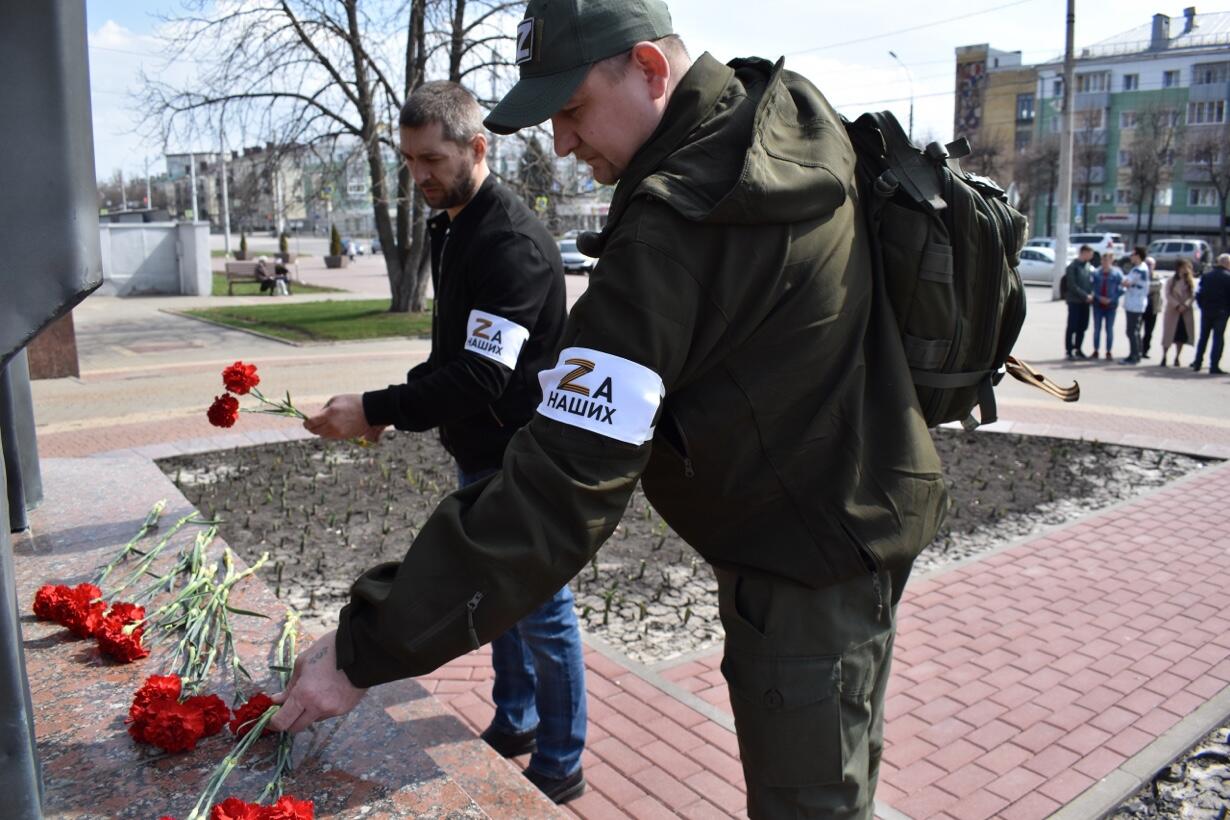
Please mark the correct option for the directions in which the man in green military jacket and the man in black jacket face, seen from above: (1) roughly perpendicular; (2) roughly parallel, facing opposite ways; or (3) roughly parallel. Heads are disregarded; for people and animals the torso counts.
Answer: roughly parallel

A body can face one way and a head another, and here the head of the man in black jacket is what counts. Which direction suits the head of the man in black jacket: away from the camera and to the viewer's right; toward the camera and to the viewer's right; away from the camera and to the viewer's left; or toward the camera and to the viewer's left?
toward the camera and to the viewer's left

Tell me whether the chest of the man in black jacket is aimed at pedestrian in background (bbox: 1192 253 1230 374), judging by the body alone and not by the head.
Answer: no

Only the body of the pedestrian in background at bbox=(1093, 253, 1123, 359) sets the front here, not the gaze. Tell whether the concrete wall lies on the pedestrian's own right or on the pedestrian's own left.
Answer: on the pedestrian's own right

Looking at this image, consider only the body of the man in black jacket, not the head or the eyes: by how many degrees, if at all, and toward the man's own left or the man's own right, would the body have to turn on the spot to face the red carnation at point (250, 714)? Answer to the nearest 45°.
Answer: approximately 45° to the man's own left

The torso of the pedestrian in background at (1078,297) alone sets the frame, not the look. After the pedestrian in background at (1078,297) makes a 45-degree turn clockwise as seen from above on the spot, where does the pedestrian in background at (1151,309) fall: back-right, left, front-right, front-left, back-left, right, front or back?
left

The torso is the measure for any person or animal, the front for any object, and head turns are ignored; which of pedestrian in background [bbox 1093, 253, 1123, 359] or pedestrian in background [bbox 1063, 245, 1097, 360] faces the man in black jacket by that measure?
pedestrian in background [bbox 1093, 253, 1123, 359]

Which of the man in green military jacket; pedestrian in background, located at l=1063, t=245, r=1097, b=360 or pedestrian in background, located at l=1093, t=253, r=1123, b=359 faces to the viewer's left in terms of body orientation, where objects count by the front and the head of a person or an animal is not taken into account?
the man in green military jacket

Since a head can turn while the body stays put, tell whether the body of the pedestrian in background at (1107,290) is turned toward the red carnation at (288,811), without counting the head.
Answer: yes

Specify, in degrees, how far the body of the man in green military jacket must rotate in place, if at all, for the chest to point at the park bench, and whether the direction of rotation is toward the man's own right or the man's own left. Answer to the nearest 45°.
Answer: approximately 90° to the man's own right

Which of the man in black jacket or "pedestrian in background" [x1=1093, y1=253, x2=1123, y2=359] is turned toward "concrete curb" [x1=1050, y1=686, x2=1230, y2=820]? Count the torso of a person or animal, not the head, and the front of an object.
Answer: the pedestrian in background

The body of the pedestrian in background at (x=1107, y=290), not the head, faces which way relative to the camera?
toward the camera

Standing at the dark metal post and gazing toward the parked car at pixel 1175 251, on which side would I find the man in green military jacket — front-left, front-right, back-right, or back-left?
front-right

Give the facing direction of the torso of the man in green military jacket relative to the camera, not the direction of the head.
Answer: to the viewer's left

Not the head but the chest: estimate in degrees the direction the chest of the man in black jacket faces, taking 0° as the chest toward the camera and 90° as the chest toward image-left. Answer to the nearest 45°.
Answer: approximately 90°

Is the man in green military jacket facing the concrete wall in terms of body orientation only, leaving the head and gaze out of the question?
no

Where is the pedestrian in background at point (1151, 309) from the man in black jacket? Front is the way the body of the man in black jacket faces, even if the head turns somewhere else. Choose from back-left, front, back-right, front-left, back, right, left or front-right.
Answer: back-right
